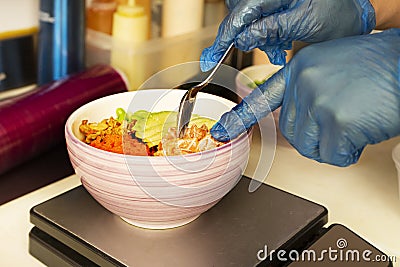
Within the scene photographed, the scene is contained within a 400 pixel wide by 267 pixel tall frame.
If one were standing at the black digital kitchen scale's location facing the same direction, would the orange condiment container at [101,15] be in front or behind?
behind

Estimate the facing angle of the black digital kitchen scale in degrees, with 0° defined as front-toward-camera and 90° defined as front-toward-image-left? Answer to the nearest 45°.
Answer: approximately 315°

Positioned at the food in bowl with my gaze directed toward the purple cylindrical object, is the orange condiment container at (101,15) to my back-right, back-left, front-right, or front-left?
front-right

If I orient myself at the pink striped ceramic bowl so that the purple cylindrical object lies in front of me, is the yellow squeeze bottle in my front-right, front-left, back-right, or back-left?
front-right
